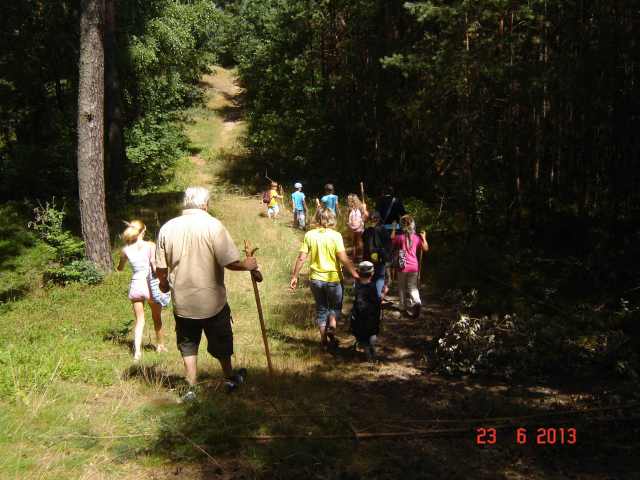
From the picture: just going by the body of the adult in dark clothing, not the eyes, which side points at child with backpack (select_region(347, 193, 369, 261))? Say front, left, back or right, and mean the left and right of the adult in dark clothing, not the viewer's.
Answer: left

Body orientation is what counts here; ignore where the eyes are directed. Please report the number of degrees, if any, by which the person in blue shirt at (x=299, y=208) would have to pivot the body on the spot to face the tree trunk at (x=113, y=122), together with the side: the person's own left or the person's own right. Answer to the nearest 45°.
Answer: approximately 90° to the person's own left

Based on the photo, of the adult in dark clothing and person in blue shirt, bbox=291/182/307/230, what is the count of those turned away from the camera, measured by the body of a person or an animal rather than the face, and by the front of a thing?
2

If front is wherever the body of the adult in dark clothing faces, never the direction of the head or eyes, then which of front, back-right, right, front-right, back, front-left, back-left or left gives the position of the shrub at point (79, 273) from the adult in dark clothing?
left

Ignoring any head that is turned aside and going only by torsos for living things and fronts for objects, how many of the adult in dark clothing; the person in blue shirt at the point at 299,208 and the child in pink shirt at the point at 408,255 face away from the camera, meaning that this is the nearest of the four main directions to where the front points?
3

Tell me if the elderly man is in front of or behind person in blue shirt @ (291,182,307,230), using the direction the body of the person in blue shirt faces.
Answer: behind

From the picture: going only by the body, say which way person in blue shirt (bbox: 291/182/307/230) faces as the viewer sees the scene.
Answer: away from the camera

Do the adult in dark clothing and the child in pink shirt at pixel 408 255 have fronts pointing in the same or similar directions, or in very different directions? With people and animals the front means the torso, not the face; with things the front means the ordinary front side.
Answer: same or similar directions

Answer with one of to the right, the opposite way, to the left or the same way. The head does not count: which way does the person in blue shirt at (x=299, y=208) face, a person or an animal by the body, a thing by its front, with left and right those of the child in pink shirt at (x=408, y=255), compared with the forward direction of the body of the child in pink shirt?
the same way

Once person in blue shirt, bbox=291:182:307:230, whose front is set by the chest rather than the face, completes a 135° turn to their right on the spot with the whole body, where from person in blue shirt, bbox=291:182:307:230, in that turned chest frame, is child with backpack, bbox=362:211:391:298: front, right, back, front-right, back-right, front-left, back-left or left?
front-right

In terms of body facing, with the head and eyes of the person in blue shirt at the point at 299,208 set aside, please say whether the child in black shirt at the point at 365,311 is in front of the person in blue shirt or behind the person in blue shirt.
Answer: behind

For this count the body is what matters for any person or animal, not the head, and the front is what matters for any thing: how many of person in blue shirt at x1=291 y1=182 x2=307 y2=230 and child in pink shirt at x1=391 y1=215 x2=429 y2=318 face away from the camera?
2

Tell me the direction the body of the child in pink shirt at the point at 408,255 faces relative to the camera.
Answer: away from the camera

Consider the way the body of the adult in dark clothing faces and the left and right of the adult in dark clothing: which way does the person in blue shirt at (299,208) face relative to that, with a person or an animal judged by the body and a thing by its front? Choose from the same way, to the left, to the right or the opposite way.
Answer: the same way

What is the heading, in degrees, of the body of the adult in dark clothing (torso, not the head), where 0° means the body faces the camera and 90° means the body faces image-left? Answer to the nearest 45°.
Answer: approximately 180°

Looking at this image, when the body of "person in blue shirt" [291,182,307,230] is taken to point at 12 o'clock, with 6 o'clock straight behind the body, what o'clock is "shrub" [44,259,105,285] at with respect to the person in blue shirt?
The shrub is roughly at 7 o'clock from the person in blue shirt.

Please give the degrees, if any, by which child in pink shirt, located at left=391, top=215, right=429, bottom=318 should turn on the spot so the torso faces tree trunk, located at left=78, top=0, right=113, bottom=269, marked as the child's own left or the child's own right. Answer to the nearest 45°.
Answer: approximately 90° to the child's own left

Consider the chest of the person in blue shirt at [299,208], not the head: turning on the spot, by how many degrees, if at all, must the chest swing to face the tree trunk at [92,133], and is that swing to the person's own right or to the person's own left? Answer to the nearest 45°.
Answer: approximately 135° to the person's own left

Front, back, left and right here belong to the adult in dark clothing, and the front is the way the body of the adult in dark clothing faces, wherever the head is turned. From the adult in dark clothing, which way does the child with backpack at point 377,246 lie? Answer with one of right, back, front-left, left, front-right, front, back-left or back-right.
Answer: back
